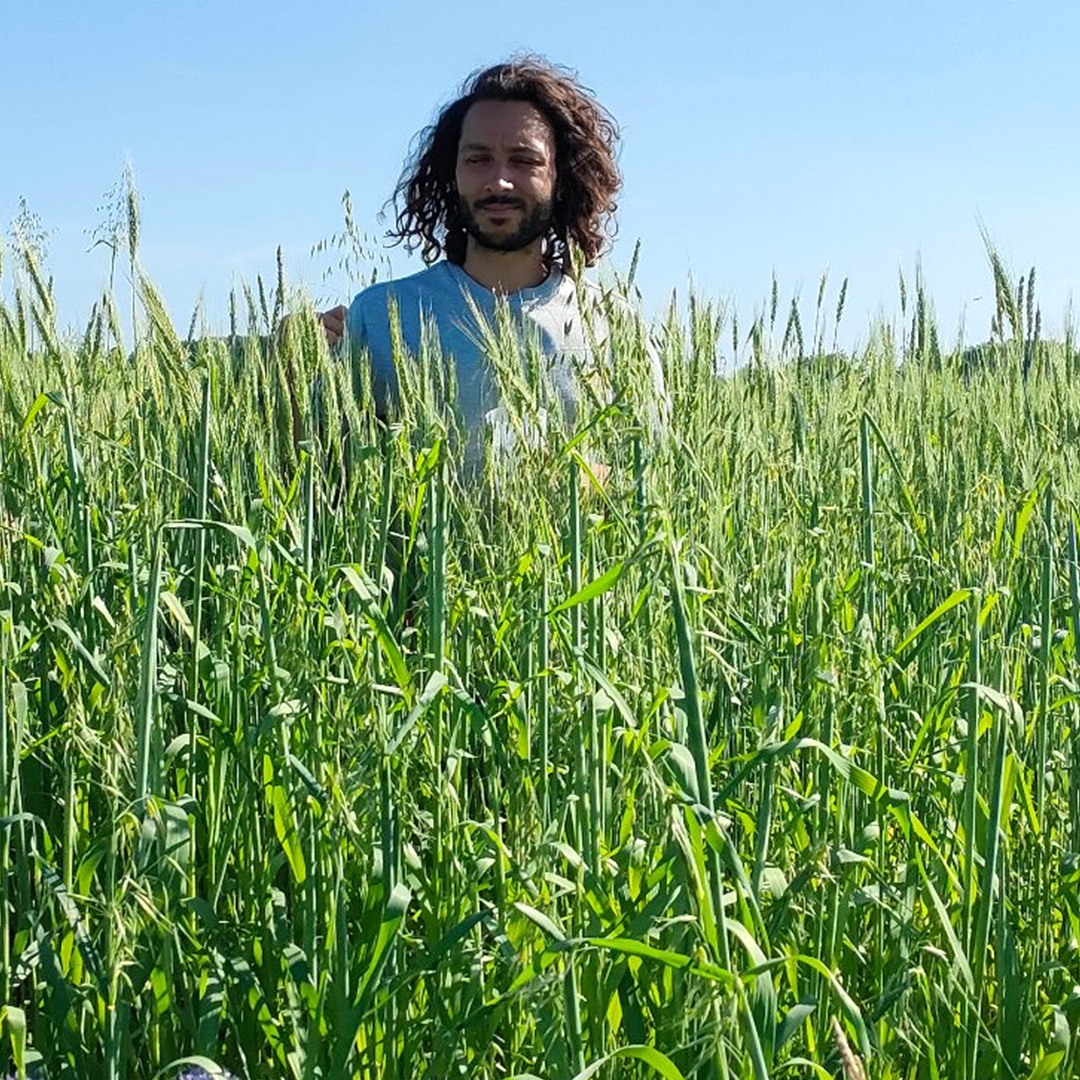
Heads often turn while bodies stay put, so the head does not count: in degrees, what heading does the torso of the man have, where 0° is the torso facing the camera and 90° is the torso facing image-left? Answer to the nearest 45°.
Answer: approximately 0°
